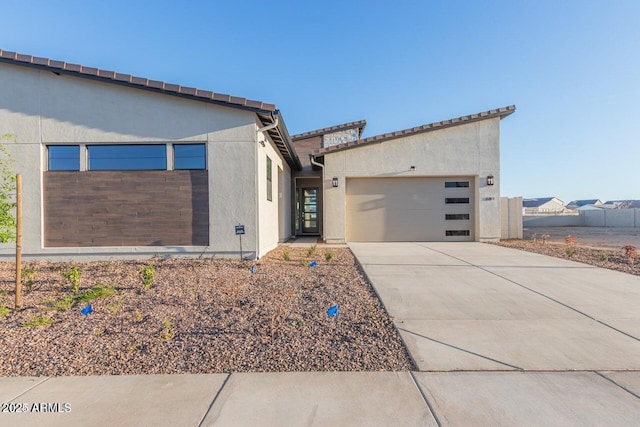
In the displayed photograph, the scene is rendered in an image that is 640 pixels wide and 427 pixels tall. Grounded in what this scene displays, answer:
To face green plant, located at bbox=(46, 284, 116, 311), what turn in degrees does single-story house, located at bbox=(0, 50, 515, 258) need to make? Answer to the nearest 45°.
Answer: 0° — it already faces it

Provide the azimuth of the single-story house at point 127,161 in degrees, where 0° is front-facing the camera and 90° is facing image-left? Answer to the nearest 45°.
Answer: approximately 0°

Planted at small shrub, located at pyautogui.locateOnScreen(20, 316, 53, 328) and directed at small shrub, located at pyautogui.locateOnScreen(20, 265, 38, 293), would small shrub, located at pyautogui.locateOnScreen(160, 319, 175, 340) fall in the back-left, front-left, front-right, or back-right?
back-right

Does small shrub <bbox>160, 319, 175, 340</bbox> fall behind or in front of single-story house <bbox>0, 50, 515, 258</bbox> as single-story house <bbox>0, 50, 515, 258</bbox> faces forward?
in front

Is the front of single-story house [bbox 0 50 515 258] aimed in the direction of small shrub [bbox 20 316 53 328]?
yes
